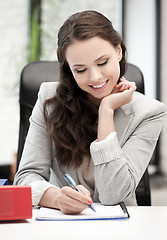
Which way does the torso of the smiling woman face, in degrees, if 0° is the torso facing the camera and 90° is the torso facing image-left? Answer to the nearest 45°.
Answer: approximately 0°

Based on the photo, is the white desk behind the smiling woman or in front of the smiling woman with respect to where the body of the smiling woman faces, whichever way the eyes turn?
in front

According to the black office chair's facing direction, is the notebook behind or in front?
in front

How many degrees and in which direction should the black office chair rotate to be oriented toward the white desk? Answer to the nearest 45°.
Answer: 0° — it already faces it

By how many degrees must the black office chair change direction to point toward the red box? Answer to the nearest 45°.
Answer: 0° — it already faces it
